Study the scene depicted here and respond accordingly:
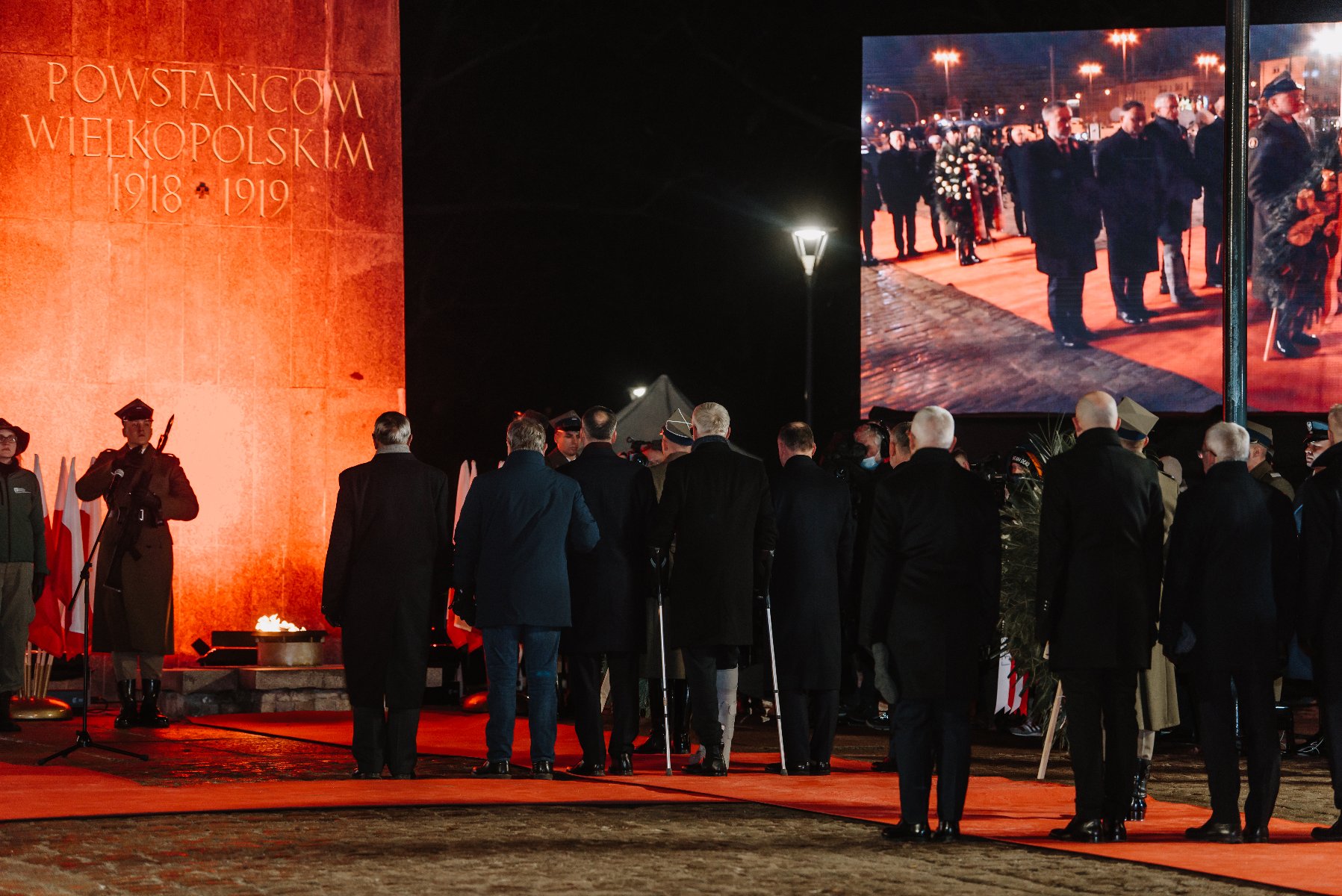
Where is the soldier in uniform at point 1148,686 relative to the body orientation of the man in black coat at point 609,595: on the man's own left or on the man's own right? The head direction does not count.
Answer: on the man's own right

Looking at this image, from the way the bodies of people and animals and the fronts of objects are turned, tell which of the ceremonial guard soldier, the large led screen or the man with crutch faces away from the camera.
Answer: the man with crutch

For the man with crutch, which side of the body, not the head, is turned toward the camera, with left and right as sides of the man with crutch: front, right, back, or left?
back

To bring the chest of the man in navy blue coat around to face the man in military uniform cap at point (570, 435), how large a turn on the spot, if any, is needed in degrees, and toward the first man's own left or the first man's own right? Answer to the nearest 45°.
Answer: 0° — they already face them

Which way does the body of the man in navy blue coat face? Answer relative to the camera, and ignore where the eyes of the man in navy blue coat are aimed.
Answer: away from the camera
